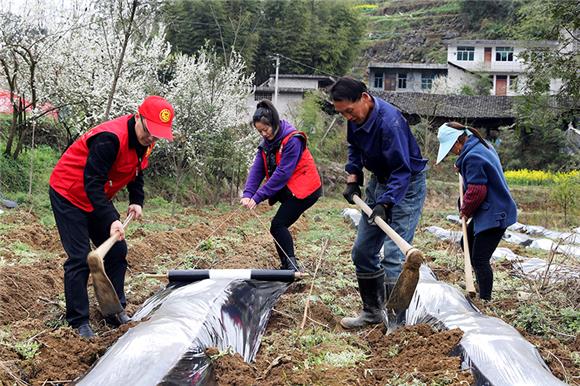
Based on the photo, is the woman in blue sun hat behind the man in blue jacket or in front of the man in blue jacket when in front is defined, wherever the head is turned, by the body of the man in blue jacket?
behind

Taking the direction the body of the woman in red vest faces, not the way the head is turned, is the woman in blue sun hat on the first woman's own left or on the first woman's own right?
on the first woman's own left

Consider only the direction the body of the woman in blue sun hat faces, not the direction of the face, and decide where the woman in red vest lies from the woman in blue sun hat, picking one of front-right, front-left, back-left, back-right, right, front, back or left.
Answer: front

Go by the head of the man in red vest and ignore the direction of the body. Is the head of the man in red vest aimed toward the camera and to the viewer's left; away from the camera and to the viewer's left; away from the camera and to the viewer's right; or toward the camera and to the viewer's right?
toward the camera and to the viewer's right

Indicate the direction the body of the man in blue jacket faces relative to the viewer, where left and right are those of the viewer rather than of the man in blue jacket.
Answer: facing the viewer and to the left of the viewer

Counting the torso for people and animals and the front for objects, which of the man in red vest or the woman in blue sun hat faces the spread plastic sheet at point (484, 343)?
the man in red vest

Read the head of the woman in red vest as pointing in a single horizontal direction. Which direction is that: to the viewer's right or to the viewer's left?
to the viewer's left

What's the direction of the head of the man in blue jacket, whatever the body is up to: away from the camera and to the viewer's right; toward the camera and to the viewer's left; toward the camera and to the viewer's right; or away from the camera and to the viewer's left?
toward the camera and to the viewer's left

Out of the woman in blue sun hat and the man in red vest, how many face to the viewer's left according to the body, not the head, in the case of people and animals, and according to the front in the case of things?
1

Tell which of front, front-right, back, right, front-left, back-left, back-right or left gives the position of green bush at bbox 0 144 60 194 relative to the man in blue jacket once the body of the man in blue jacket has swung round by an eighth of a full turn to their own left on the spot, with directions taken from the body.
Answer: back-right

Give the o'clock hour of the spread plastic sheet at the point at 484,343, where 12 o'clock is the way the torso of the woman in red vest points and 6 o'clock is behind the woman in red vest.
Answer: The spread plastic sheet is roughly at 10 o'clock from the woman in red vest.

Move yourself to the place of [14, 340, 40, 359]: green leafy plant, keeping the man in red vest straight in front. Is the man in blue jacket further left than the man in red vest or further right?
right

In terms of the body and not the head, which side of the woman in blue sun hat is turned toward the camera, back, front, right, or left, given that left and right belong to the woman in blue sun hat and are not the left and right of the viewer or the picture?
left

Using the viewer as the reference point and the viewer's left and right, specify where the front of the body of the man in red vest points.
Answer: facing the viewer and to the right of the viewer

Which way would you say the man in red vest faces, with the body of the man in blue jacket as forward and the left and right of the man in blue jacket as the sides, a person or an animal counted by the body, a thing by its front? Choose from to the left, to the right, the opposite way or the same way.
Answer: to the left
